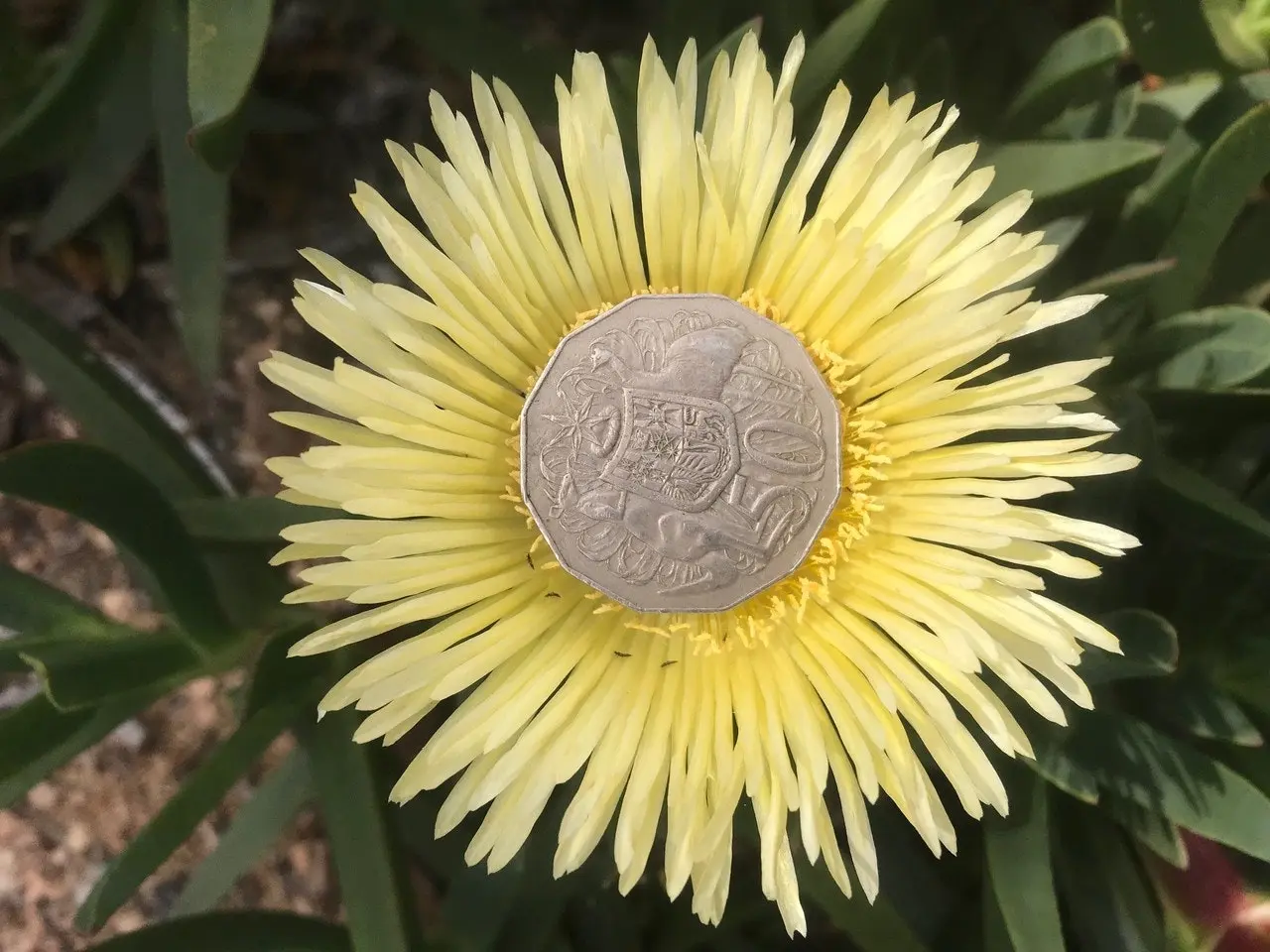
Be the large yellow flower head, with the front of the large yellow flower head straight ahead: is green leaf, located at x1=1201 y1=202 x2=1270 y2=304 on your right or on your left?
on your left

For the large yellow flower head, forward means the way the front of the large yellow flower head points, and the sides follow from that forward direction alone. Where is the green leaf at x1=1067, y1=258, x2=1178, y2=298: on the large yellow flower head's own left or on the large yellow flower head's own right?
on the large yellow flower head's own left

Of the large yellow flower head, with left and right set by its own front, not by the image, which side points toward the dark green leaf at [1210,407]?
left

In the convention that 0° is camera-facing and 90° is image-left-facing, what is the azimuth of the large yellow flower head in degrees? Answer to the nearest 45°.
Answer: approximately 0°

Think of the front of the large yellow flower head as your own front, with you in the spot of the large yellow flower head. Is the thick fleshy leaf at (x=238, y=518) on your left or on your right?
on your right

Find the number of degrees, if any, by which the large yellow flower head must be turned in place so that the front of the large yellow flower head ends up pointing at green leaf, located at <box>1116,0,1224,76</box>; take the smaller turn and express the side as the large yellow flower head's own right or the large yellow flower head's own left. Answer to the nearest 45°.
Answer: approximately 90° to the large yellow flower head's own left
